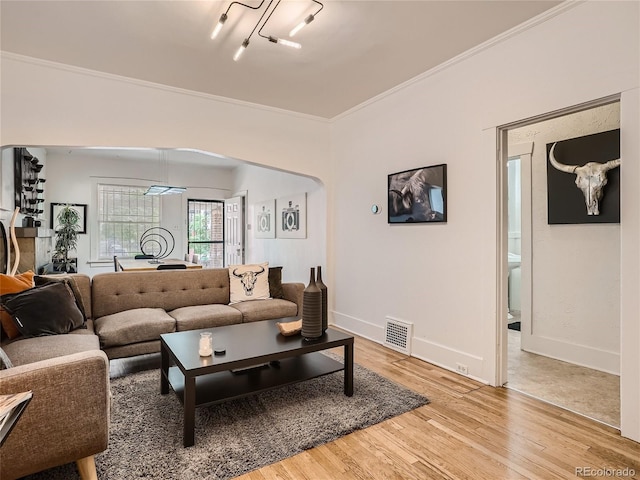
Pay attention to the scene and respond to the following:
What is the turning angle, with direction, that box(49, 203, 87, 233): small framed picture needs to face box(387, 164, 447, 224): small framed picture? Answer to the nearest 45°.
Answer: approximately 45° to its left

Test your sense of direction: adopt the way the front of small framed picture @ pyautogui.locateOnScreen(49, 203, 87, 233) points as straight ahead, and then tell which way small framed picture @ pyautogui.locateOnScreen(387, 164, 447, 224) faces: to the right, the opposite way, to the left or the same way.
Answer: to the right

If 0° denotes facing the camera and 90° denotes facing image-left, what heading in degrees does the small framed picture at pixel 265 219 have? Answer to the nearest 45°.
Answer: approximately 45°

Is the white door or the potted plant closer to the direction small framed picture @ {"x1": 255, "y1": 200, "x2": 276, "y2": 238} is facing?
the potted plant

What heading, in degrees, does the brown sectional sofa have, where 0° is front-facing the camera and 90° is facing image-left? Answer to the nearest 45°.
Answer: approximately 315°

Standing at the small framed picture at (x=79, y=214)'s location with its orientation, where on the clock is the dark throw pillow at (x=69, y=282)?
The dark throw pillow is roughly at 12 o'clock from the small framed picture.

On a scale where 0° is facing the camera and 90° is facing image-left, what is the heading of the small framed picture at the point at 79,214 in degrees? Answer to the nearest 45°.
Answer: approximately 0°

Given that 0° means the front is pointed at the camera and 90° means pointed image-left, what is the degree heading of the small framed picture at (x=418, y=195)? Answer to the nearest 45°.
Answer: approximately 45°

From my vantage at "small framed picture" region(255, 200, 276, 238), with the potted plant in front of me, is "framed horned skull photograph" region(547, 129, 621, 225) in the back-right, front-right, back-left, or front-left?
back-left
